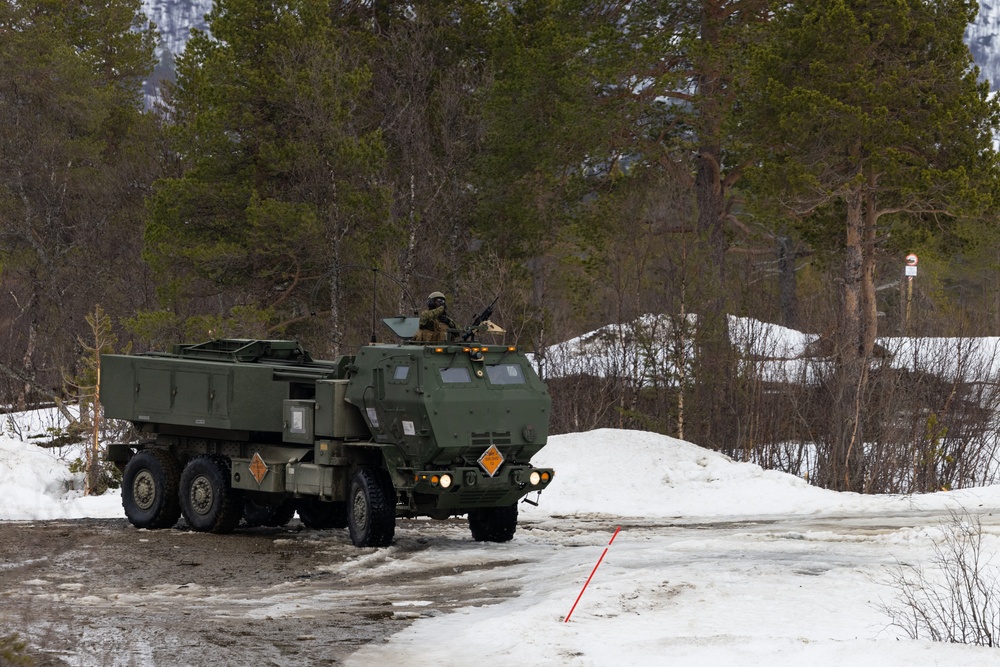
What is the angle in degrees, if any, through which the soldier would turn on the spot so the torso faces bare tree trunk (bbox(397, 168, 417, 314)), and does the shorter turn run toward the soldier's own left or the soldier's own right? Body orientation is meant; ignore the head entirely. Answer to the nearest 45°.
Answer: approximately 135° to the soldier's own left

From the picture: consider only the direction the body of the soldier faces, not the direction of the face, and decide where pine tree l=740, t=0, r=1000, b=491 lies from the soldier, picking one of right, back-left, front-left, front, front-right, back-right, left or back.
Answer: left

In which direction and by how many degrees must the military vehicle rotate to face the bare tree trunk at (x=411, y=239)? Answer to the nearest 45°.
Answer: approximately 135° to its left

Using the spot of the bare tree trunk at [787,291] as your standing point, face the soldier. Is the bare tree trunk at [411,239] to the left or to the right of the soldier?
right

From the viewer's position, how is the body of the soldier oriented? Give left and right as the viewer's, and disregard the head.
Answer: facing the viewer and to the right of the viewer

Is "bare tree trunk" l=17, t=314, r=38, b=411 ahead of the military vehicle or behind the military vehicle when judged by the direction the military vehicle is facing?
behind

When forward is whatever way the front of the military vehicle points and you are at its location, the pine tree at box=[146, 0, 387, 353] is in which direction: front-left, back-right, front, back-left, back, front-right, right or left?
back-left

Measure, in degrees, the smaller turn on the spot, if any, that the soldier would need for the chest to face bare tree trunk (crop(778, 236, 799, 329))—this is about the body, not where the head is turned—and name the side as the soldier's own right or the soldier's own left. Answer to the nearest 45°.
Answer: approximately 90° to the soldier's own left

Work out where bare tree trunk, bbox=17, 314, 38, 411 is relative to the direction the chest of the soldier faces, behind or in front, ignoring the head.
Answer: behind
